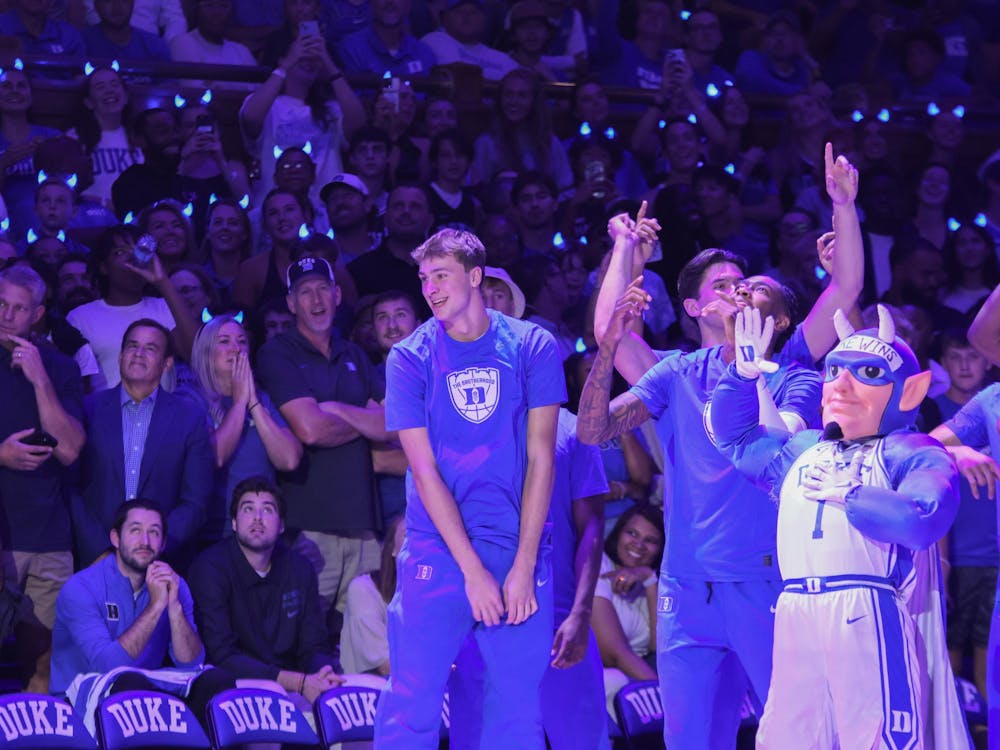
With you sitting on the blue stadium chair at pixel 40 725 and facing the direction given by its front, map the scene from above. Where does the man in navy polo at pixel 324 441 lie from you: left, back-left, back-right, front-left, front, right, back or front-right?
back-left

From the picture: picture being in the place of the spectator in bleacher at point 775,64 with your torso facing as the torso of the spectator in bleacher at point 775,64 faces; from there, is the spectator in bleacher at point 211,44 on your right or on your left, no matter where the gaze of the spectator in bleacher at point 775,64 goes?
on your right

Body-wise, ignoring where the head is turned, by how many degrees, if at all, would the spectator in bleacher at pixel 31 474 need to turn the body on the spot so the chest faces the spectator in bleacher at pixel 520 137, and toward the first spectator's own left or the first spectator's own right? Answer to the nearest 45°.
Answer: approximately 135° to the first spectator's own left
